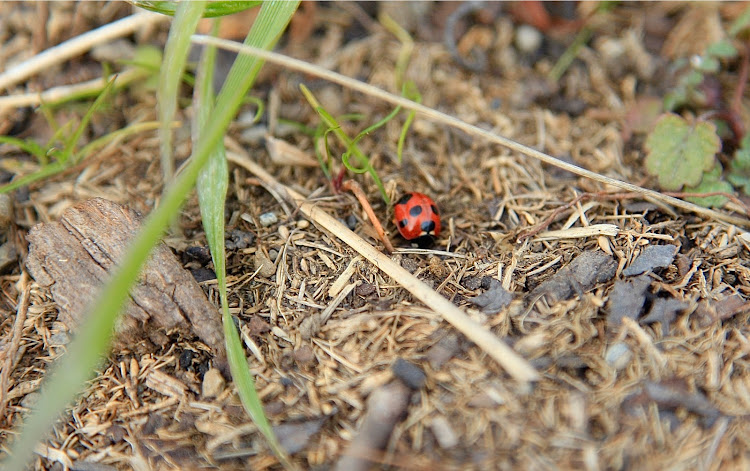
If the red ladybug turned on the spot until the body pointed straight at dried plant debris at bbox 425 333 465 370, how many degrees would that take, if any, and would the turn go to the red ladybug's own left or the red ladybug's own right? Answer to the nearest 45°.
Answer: approximately 45° to the red ladybug's own right

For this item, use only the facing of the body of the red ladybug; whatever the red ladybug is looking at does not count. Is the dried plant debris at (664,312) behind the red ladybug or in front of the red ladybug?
in front

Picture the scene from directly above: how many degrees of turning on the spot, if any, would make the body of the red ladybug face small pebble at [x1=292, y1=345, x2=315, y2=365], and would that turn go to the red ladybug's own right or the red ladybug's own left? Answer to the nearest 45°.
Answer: approximately 90° to the red ladybug's own right

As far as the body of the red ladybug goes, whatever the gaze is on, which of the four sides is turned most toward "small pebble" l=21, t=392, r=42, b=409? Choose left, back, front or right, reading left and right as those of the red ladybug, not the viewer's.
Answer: right

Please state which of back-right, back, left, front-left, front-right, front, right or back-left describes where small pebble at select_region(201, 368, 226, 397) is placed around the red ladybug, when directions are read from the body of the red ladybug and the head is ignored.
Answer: right

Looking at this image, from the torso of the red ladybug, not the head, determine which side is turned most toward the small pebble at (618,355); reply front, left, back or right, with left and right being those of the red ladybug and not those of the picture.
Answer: front

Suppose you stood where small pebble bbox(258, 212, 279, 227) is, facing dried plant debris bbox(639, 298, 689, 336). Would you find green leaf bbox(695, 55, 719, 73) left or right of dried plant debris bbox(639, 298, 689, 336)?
left

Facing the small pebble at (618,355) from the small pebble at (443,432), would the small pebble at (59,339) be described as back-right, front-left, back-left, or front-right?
back-left

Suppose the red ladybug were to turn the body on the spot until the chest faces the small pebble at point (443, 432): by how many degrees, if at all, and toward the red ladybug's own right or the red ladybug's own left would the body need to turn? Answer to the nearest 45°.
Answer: approximately 45° to the red ladybug's own right

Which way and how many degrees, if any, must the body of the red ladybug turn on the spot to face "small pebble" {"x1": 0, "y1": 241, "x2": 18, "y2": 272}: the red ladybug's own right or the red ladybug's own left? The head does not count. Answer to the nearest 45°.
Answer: approximately 135° to the red ladybug's own right

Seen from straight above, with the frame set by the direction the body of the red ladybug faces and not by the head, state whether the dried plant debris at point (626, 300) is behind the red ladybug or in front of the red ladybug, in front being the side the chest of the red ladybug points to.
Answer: in front
